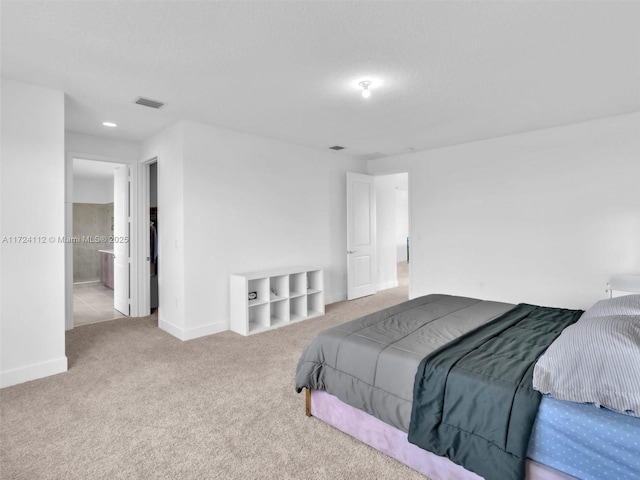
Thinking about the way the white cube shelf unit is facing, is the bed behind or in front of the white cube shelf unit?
in front

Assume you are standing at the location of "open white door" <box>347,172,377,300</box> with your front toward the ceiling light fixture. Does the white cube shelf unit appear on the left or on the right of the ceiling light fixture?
right

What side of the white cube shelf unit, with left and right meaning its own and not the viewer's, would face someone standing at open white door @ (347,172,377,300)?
left

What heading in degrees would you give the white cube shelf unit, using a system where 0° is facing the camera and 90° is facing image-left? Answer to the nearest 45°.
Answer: approximately 315°
